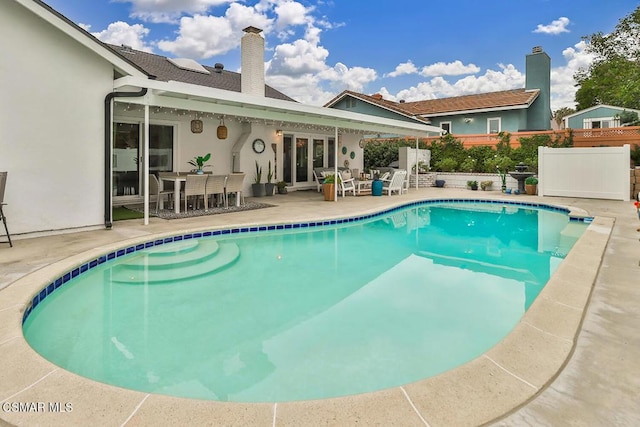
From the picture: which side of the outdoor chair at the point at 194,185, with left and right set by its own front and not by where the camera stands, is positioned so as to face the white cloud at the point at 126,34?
front

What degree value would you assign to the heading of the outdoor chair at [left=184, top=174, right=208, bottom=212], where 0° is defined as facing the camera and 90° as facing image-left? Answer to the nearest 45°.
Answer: approximately 180°

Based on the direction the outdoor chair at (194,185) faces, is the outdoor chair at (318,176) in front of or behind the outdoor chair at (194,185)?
in front
